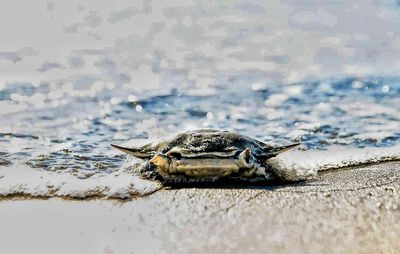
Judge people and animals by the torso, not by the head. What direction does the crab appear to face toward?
toward the camera
